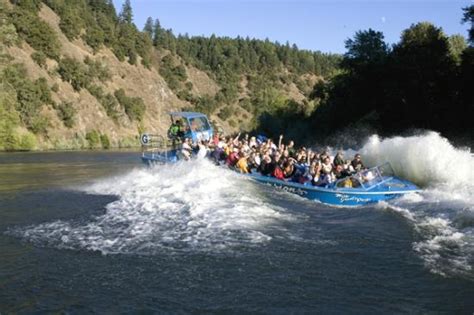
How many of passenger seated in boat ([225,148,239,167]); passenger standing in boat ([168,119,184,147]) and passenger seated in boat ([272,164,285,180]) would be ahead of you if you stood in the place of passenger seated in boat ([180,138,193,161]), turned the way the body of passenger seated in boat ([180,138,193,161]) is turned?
2

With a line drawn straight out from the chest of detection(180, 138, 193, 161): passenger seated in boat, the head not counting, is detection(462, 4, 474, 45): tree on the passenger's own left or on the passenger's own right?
on the passenger's own left

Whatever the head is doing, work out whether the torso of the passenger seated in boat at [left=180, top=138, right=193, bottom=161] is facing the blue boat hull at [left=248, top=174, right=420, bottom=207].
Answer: yes

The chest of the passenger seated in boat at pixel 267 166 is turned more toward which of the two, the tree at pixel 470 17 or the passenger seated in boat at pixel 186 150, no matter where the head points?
the tree

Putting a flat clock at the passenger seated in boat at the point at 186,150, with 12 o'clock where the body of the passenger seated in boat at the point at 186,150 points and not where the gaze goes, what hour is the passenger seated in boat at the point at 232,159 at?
the passenger seated in boat at the point at 232,159 is roughly at 12 o'clock from the passenger seated in boat at the point at 186,150.

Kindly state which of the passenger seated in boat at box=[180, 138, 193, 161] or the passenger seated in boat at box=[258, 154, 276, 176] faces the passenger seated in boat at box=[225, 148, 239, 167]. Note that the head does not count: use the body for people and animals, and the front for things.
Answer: the passenger seated in boat at box=[180, 138, 193, 161]

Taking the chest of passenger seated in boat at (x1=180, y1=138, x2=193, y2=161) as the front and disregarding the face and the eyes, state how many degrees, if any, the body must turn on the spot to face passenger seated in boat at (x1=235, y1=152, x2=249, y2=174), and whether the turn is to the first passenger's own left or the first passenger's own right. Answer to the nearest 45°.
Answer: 0° — they already face them

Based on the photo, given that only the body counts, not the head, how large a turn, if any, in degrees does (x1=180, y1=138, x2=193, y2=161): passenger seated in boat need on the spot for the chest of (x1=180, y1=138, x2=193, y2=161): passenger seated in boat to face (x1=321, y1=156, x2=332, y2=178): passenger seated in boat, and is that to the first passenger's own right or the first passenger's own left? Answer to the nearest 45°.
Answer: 0° — they already face them
